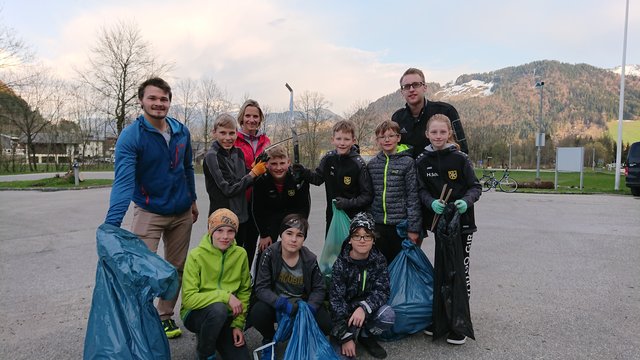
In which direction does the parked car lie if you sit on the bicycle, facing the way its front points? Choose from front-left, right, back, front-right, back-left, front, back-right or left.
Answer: front-right

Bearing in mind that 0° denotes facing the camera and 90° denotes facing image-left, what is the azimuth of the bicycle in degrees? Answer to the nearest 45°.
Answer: approximately 270°

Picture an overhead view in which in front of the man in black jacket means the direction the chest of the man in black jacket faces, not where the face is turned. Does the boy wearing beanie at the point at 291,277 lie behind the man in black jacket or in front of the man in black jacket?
in front

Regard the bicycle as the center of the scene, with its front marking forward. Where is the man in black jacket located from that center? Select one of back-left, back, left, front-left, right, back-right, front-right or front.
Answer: right

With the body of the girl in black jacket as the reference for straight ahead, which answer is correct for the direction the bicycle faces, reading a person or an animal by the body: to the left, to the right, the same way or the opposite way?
to the left

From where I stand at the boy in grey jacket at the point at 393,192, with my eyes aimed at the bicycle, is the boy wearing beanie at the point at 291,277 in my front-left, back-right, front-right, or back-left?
back-left

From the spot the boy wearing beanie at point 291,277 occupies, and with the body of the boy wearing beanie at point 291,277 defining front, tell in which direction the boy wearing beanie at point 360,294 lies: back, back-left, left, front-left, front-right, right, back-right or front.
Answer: left

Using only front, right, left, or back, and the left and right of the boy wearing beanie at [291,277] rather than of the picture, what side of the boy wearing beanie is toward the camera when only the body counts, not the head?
front

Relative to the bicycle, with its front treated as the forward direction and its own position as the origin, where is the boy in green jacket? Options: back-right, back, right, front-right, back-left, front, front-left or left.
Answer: right

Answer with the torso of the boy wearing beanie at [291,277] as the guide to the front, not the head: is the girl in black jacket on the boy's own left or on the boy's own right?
on the boy's own left

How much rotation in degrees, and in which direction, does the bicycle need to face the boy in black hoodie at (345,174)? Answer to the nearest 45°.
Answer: approximately 90° to its right
